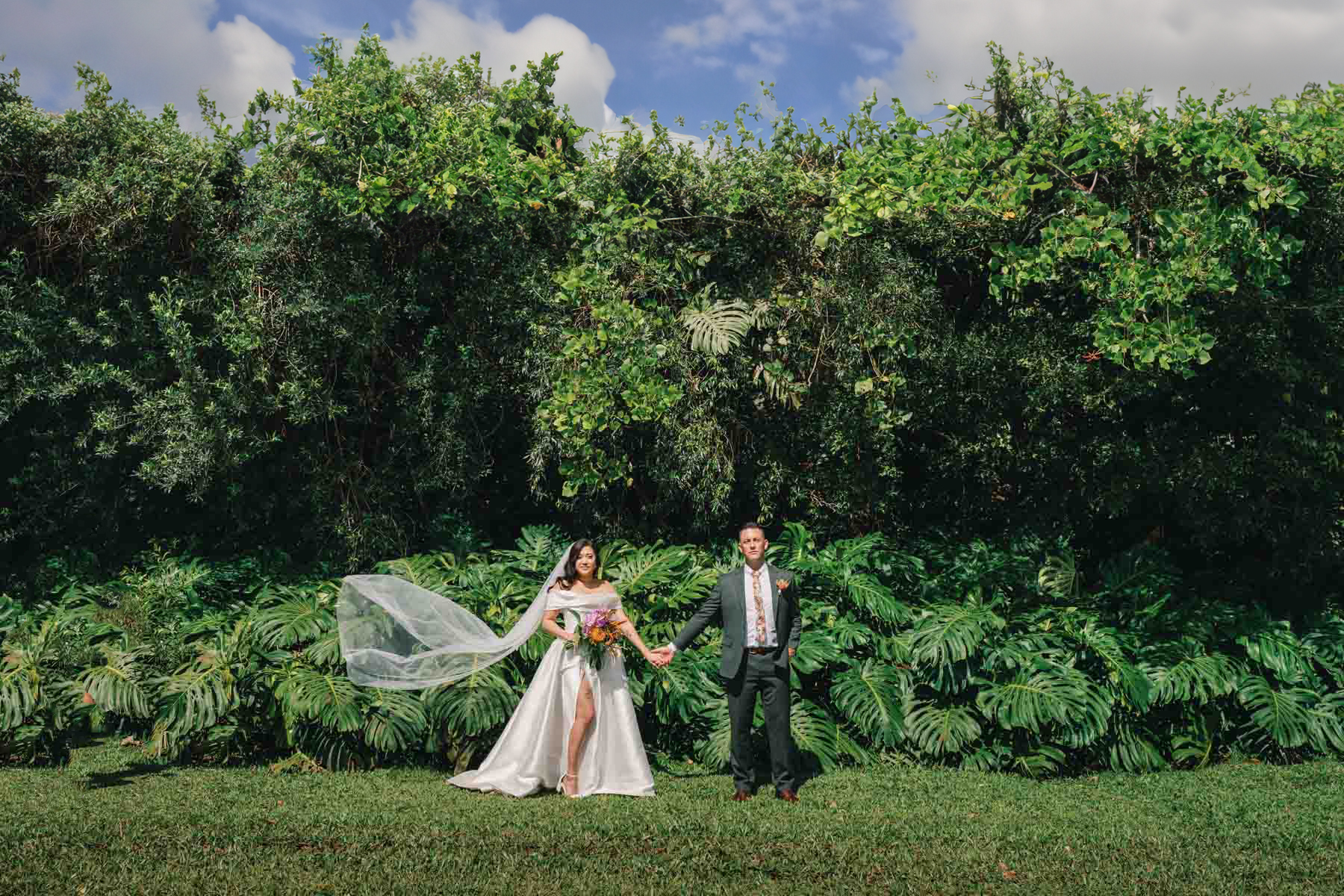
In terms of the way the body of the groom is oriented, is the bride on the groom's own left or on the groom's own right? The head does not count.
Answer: on the groom's own right

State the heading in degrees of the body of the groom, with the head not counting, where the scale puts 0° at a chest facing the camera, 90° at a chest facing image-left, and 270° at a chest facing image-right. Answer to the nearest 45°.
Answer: approximately 0°

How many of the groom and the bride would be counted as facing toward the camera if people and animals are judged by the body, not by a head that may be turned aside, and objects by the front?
2

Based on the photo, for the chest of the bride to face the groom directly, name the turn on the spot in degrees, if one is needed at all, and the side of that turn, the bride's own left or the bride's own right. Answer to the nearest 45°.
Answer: approximately 90° to the bride's own left

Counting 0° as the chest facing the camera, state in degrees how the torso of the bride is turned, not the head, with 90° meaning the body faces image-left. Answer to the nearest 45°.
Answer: approximately 0°
